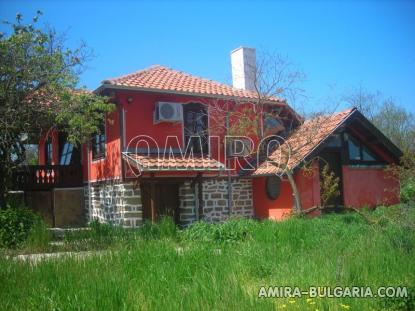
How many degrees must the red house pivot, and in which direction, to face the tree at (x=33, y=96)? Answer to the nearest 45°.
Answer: approximately 45° to its right

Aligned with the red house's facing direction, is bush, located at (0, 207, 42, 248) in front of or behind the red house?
in front

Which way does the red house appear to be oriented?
toward the camera
